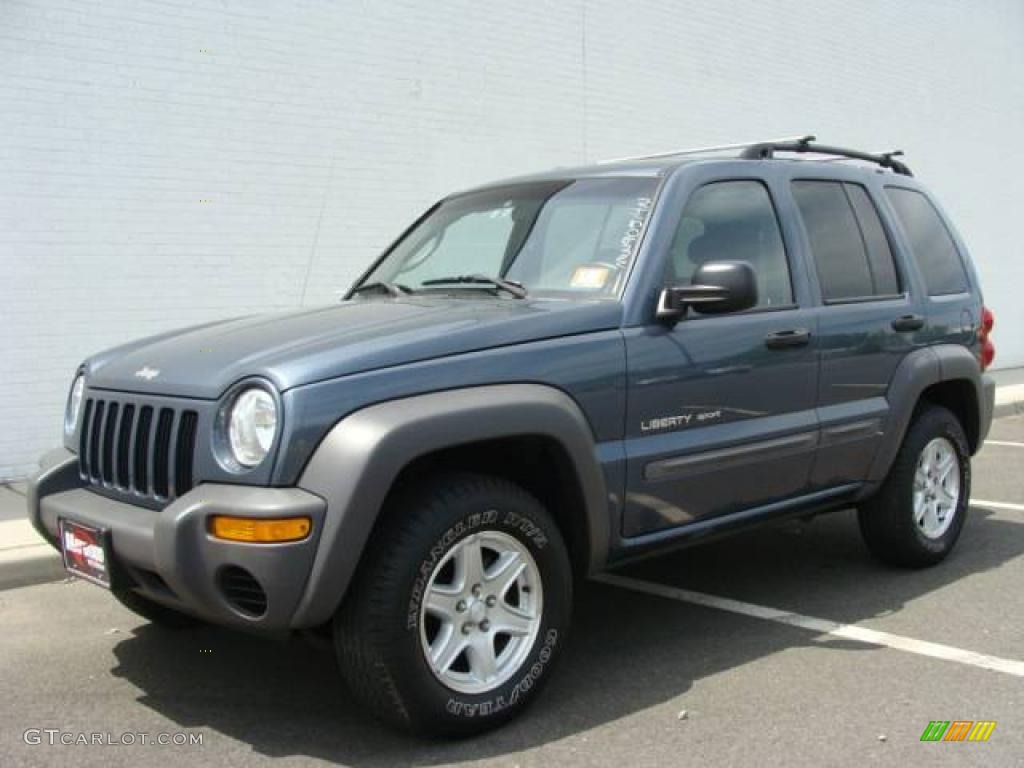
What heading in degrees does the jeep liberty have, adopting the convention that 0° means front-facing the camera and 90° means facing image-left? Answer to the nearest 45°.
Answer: approximately 45°
